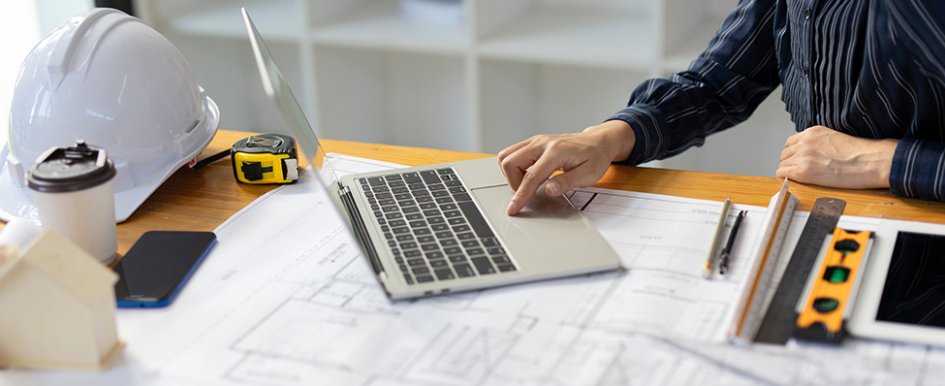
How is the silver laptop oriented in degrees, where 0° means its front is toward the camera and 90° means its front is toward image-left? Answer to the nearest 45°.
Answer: approximately 270°

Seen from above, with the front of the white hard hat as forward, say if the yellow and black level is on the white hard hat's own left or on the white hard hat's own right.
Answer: on the white hard hat's own left

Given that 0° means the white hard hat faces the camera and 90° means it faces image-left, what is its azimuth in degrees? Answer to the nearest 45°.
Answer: approximately 45°

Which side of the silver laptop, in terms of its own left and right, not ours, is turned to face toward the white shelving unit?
left

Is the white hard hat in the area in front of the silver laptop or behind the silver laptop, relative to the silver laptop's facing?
behind

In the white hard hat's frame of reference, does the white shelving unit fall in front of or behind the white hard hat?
behind

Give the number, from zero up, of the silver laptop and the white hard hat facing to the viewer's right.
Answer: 1

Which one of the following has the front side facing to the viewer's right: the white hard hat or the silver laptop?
the silver laptop
